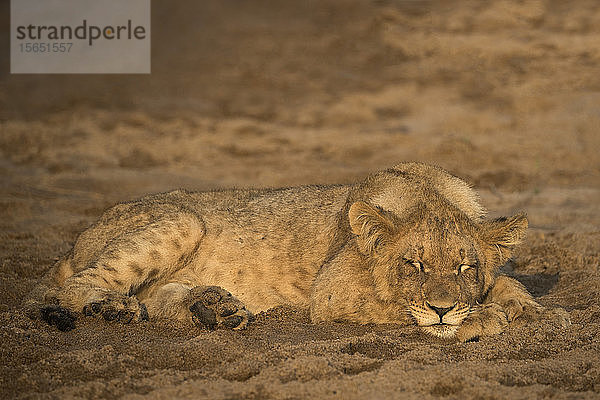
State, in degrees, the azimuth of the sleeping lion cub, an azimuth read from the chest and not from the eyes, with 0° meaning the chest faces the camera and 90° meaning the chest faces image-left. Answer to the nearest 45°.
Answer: approximately 315°
